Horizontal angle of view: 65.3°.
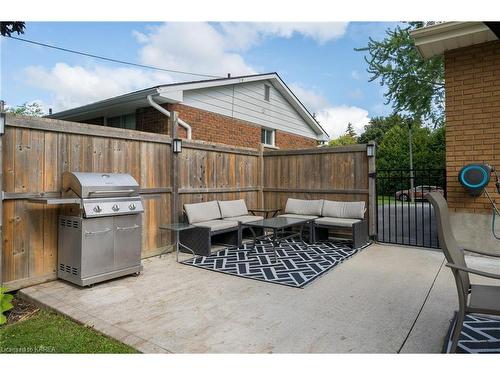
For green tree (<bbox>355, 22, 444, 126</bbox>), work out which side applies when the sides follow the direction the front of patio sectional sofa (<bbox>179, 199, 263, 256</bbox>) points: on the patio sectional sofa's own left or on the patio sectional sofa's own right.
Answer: on the patio sectional sofa's own left

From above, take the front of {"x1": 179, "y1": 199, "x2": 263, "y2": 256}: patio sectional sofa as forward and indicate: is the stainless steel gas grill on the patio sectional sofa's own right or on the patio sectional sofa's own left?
on the patio sectional sofa's own right

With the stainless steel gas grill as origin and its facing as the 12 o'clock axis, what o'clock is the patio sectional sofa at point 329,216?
The patio sectional sofa is roughly at 10 o'clock from the stainless steel gas grill.

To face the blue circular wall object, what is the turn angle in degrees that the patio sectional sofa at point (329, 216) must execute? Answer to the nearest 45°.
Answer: approximately 90° to its left

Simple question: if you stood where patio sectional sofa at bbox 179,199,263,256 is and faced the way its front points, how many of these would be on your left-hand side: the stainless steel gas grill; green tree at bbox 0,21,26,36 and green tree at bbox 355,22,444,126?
1

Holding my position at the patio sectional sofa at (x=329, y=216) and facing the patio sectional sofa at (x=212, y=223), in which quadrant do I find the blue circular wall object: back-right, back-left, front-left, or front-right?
back-left

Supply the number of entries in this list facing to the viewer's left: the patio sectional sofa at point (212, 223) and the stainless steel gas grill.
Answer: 0

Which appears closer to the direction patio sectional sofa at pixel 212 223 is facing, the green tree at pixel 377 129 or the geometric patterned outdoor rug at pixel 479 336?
the geometric patterned outdoor rug
